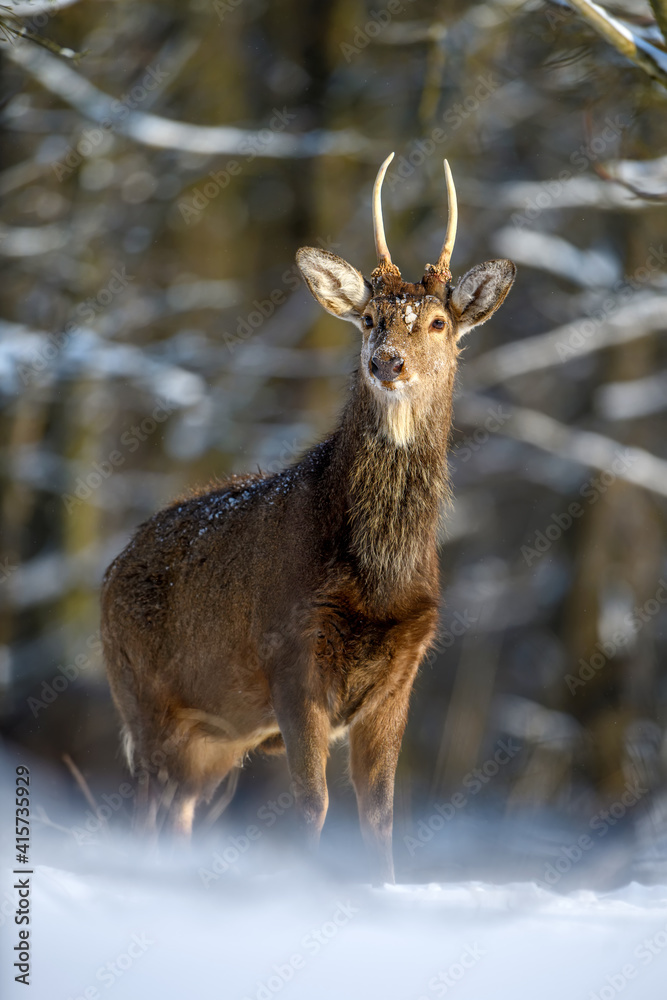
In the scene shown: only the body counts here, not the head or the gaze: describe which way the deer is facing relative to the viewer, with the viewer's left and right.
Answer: facing the viewer and to the right of the viewer
